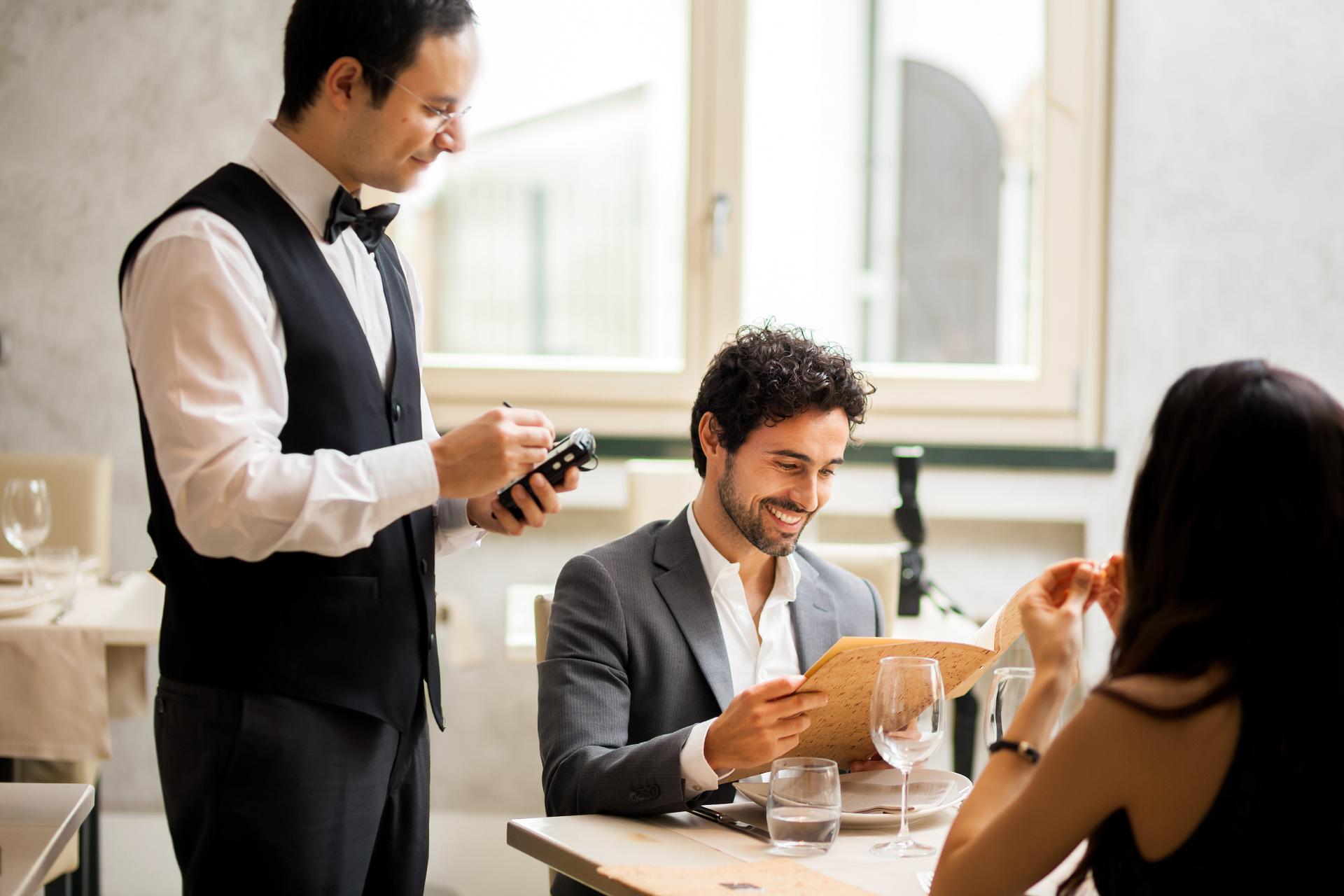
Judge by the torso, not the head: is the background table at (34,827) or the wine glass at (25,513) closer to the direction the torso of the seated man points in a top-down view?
the background table

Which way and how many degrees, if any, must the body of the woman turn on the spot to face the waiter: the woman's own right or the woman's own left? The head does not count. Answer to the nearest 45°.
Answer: approximately 45° to the woman's own left

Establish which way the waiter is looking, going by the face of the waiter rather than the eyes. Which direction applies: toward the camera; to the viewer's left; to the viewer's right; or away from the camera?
to the viewer's right

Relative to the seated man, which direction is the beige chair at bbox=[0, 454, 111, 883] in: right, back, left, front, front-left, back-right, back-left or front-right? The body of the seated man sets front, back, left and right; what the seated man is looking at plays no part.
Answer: back

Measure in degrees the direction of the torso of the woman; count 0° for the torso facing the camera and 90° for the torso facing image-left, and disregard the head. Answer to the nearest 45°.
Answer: approximately 135°

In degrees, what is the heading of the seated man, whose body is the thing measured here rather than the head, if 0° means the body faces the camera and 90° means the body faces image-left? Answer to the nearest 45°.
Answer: approximately 315°

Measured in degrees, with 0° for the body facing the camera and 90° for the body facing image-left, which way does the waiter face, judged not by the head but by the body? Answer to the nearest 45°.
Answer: approximately 315°
